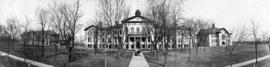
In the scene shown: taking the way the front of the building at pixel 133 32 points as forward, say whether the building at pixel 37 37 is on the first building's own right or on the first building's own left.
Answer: on the first building's own right

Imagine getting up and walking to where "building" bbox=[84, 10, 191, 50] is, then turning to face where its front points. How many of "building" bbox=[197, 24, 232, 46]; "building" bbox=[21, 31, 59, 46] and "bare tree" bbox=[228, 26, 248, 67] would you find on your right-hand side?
1

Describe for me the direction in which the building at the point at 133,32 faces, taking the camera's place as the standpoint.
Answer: facing the viewer

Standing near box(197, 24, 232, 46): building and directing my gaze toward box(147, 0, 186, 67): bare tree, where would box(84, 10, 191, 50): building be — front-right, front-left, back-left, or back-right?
front-right

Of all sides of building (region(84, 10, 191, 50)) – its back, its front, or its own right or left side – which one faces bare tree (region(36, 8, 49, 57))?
right

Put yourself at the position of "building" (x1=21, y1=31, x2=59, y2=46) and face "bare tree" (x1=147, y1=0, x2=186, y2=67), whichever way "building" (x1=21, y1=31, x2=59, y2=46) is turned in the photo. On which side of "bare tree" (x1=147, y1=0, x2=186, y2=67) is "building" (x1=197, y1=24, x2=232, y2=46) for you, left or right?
left

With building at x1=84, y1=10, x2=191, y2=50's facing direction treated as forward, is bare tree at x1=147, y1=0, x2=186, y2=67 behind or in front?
in front

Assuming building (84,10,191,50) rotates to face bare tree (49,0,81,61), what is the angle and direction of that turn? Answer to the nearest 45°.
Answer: approximately 45° to its right

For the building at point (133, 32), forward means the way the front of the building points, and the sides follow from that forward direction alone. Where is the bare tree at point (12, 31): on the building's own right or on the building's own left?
on the building's own right

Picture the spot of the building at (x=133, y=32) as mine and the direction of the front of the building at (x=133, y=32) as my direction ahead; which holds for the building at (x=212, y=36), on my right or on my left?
on my left
